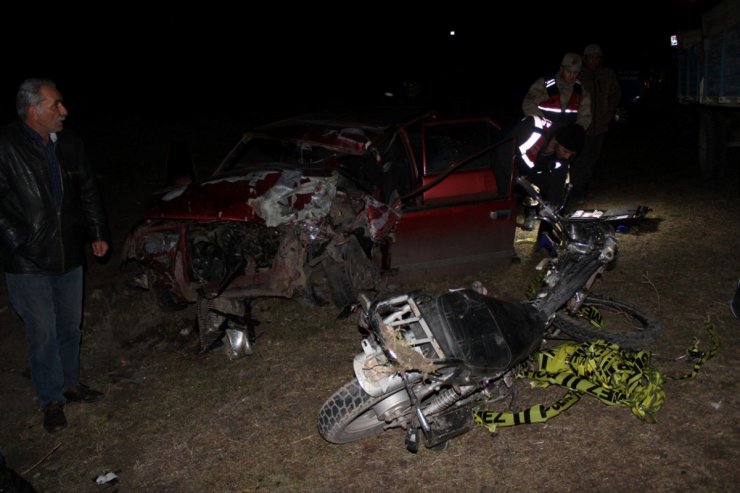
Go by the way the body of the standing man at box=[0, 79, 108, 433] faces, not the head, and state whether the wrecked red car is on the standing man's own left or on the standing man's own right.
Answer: on the standing man's own left

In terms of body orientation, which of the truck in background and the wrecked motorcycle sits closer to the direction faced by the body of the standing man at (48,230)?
the wrecked motorcycle

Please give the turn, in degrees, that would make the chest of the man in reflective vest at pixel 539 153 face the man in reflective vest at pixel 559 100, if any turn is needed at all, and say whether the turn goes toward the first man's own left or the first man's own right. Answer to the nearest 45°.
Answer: approximately 135° to the first man's own left

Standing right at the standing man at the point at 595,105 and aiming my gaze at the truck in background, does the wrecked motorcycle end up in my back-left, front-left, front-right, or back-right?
back-right

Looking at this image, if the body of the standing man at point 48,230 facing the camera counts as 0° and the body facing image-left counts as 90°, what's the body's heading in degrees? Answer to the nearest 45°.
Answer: approximately 315°

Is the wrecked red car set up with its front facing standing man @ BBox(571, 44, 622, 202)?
no

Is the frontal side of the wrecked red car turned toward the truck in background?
no

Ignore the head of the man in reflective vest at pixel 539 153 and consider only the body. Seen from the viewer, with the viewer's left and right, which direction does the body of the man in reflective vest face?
facing the viewer and to the right of the viewer

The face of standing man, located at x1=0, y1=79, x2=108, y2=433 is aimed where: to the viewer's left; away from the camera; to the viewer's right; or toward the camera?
to the viewer's right

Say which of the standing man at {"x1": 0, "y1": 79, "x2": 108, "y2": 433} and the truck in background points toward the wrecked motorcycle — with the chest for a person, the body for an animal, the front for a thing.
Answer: the standing man
